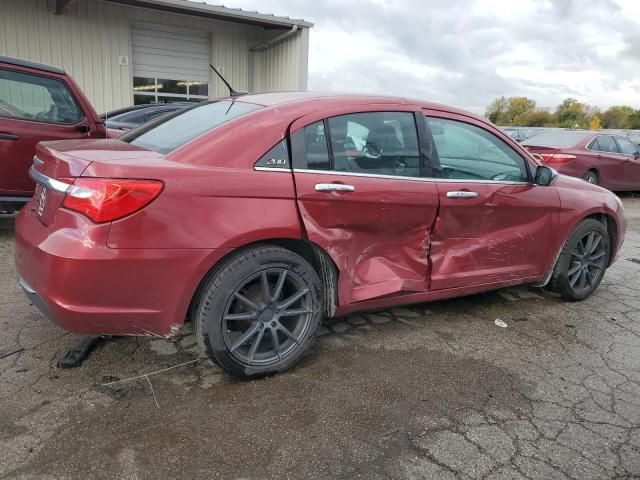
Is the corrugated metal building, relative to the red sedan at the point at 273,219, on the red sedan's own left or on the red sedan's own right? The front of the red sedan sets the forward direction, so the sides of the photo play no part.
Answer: on the red sedan's own left

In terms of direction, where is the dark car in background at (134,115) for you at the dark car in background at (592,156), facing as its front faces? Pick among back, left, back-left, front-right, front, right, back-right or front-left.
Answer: back

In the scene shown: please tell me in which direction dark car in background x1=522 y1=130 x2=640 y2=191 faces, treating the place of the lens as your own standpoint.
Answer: facing away from the viewer and to the right of the viewer

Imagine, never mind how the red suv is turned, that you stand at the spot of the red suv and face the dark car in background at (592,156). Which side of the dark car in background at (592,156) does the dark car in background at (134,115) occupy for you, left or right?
left

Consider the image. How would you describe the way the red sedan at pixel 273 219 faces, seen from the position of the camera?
facing away from the viewer and to the right of the viewer

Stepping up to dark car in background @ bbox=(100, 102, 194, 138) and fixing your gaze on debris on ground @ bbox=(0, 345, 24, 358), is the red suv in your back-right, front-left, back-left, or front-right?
front-right

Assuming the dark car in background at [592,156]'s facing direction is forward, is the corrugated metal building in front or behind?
behind

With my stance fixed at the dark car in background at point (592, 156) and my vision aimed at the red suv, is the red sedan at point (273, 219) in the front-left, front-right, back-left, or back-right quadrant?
front-left

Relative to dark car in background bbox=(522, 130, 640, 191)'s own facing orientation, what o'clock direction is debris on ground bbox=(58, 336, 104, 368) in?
The debris on ground is roughly at 5 o'clock from the dark car in background.

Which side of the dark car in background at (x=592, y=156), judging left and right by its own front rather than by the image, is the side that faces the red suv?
back
